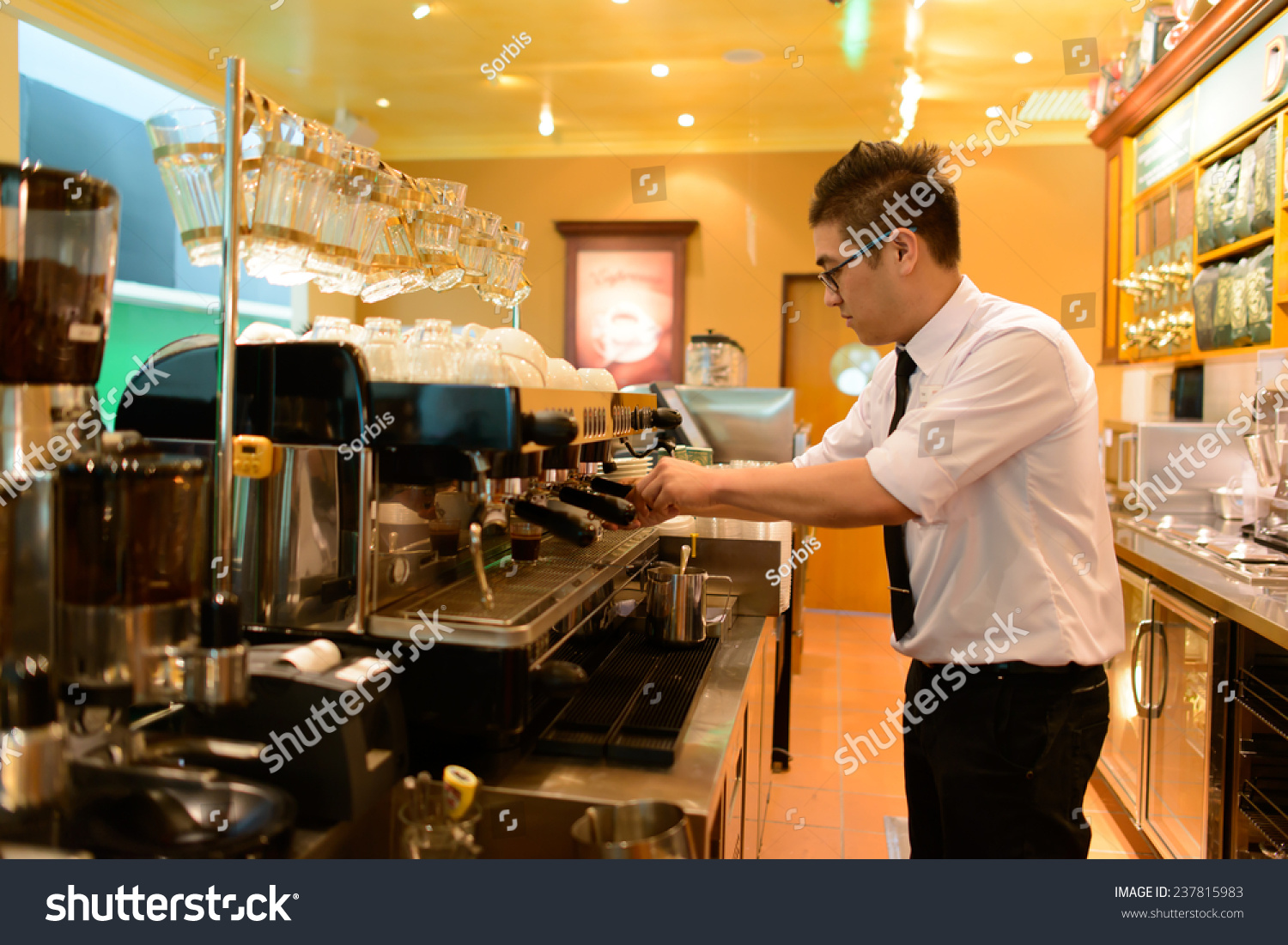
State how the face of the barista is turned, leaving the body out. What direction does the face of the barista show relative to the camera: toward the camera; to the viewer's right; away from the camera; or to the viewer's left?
to the viewer's left

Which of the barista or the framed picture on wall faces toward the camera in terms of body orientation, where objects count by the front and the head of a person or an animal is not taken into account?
the framed picture on wall

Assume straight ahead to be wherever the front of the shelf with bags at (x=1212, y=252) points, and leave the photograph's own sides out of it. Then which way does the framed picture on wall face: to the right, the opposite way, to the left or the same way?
to the left

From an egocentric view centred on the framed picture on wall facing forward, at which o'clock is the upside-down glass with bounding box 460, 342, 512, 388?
The upside-down glass is roughly at 12 o'clock from the framed picture on wall.

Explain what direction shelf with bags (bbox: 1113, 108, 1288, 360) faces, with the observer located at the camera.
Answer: facing the viewer and to the left of the viewer

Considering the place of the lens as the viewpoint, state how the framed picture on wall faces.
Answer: facing the viewer

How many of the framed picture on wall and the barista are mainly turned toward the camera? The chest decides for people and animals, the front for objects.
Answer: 1

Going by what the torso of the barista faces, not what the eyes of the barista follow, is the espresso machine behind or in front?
in front

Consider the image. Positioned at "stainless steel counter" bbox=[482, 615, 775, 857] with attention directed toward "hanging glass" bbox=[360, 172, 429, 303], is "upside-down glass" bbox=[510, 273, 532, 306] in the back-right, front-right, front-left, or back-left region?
front-right

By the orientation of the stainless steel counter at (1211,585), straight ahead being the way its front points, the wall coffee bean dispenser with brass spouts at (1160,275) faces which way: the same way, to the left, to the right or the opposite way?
the same way

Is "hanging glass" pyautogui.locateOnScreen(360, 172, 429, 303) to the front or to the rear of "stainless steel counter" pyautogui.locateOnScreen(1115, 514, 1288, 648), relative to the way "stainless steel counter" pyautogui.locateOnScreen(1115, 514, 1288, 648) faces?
to the front

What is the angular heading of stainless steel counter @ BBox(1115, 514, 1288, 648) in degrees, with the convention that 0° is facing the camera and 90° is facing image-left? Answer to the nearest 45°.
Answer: approximately 45°

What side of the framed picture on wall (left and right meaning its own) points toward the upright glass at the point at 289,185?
front

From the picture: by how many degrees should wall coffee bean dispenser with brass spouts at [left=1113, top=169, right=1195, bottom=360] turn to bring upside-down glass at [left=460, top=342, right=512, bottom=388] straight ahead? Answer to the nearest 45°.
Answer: approximately 45° to its left

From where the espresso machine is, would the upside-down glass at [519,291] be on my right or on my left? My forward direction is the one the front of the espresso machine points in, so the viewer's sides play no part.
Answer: on my left

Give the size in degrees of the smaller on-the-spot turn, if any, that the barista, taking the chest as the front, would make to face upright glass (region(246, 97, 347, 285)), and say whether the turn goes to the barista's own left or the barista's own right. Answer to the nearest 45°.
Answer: approximately 45° to the barista's own left
